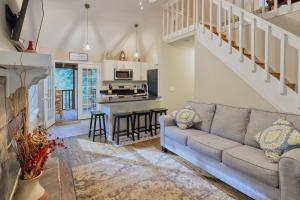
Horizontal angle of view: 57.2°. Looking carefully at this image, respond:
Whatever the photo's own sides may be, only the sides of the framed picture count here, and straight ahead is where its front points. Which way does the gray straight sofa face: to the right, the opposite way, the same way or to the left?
to the right

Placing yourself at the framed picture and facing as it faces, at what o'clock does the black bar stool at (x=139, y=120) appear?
The black bar stool is roughly at 11 o'clock from the framed picture.

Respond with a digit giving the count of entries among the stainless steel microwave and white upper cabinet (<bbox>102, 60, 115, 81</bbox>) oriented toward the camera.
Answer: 2

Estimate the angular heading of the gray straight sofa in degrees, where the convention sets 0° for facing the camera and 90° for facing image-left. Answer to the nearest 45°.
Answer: approximately 45°

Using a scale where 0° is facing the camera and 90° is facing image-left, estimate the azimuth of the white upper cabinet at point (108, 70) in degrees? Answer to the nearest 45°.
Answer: approximately 0°

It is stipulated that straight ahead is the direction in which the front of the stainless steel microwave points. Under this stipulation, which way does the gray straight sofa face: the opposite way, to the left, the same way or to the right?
to the right

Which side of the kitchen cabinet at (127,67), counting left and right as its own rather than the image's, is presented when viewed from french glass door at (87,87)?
right

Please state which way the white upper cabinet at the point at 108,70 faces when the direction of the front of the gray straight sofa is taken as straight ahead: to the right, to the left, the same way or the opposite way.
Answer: to the left

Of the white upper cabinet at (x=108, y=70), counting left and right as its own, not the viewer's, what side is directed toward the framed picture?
right

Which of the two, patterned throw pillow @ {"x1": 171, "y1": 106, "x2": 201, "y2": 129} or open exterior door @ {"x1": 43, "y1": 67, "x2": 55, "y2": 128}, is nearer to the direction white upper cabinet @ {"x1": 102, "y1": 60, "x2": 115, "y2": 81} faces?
the patterned throw pillow
